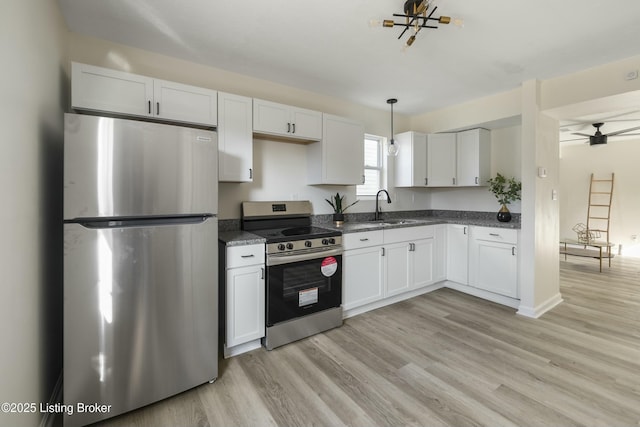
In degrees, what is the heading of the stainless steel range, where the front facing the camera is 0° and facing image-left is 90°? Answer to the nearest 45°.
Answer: approximately 315°

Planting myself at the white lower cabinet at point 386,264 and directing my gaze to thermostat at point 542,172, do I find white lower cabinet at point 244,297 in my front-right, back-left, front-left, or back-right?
back-right

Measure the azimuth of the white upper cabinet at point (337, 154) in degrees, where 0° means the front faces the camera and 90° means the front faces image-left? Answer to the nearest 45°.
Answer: approximately 315°

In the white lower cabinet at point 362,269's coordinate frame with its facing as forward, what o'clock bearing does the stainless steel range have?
The stainless steel range is roughly at 3 o'clock from the white lower cabinet.

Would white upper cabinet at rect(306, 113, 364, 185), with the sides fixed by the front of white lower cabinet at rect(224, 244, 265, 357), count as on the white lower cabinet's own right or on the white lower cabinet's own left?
on the white lower cabinet's own left
